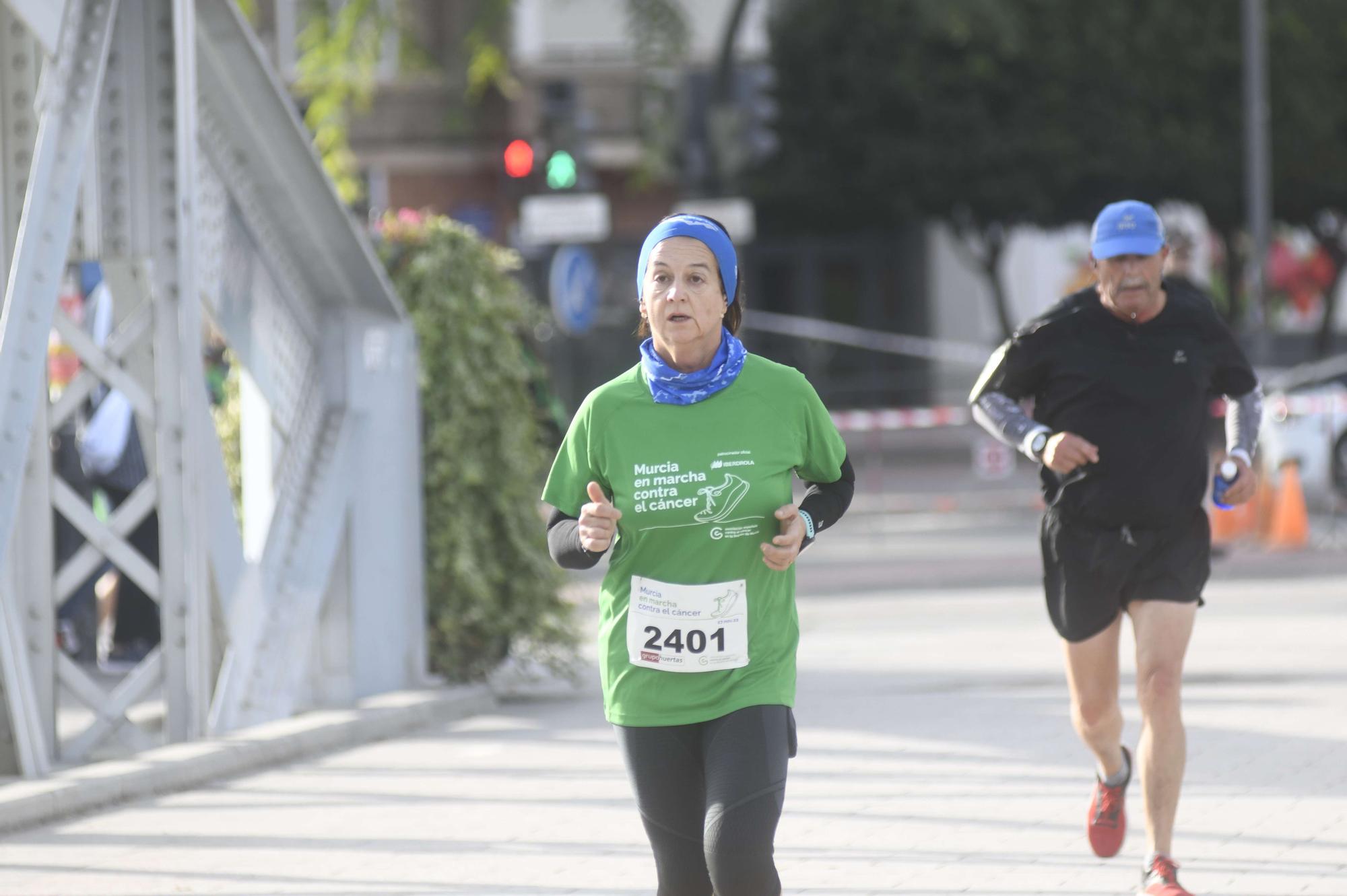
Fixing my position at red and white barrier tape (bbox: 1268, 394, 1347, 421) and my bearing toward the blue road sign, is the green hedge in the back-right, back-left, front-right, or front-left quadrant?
front-left

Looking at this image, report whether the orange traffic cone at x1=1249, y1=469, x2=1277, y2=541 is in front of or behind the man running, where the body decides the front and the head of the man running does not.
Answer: behind

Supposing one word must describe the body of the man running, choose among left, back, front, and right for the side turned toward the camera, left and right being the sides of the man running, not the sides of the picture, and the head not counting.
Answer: front

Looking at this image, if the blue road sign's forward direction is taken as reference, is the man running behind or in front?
in front

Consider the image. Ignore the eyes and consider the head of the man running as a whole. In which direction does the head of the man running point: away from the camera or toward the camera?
toward the camera

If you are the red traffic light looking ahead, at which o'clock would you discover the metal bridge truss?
The metal bridge truss is roughly at 12 o'clock from the red traffic light.

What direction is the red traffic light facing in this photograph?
toward the camera

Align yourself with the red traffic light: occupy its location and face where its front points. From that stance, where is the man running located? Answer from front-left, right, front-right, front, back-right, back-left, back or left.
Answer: front

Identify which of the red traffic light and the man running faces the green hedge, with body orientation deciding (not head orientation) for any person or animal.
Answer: the red traffic light

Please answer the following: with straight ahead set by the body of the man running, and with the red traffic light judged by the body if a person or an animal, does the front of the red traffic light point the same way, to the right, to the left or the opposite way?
the same way

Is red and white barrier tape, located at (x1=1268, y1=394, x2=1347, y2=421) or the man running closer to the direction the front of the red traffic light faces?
the man running

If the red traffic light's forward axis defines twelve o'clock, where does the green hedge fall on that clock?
The green hedge is roughly at 12 o'clock from the red traffic light.

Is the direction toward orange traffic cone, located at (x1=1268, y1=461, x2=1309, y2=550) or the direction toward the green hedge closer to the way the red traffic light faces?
the green hedge

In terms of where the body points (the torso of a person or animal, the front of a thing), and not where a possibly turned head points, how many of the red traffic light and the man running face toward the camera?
2
